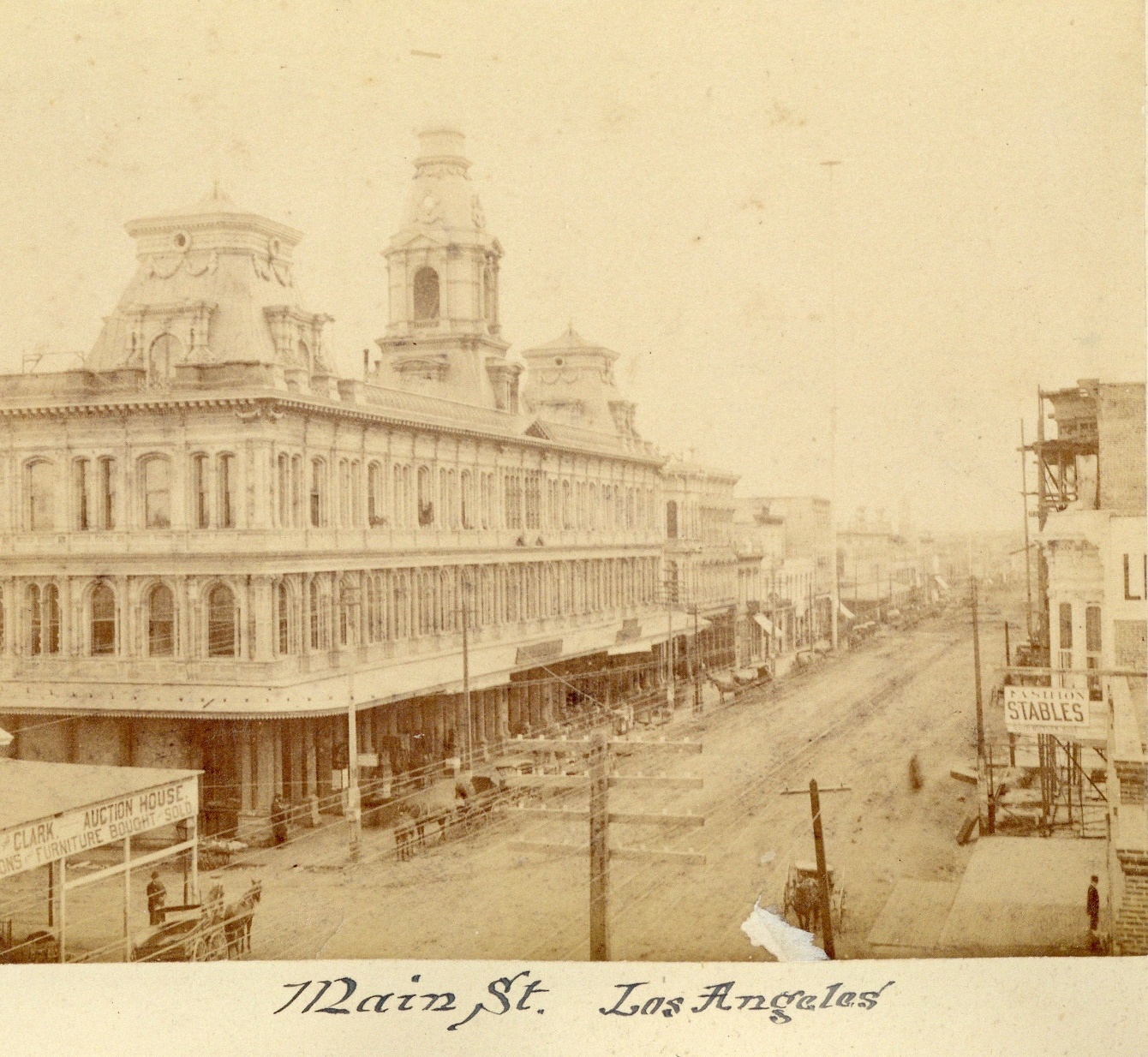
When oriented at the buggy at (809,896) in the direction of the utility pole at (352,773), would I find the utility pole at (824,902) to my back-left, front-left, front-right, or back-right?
back-left

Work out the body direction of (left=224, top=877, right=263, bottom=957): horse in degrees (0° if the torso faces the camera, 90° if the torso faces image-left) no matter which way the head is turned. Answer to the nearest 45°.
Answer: approximately 225°

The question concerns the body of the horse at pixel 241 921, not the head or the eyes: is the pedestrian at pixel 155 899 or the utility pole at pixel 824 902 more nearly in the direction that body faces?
the utility pole
